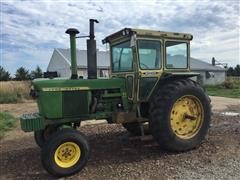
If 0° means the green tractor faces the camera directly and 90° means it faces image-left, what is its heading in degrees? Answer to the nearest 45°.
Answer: approximately 45°

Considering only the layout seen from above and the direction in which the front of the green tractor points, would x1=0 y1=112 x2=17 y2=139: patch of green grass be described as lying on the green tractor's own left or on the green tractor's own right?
on the green tractor's own right

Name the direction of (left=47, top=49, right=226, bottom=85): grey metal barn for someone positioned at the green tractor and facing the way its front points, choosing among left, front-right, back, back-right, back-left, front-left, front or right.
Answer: back-right

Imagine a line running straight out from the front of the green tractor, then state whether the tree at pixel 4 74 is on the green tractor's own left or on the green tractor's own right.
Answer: on the green tractor's own right

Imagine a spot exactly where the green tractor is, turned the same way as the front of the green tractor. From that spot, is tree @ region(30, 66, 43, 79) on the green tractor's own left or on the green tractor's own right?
on the green tractor's own right
